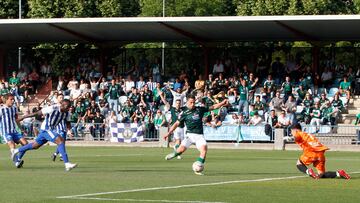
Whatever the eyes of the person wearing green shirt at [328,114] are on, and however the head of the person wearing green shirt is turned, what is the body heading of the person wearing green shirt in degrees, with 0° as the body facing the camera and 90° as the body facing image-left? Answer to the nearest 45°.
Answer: approximately 45°

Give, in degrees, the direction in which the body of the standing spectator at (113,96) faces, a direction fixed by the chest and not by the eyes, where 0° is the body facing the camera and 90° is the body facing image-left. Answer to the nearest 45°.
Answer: approximately 0°

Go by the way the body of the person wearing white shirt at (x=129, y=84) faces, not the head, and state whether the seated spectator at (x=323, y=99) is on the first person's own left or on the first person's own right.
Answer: on the first person's own left

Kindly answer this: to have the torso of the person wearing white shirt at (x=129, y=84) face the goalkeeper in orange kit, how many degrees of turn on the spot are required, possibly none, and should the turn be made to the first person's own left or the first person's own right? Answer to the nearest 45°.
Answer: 0° — they already face them

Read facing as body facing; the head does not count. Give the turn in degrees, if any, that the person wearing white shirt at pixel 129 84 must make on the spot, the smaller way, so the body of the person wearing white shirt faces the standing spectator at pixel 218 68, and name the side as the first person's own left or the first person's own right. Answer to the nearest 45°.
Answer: approximately 90° to the first person's own left

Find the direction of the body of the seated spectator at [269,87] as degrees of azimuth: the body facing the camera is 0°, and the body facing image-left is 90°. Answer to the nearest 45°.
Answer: approximately 0°

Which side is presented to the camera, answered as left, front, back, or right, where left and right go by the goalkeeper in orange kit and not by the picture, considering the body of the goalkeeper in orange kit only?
left
